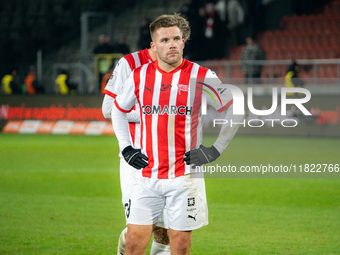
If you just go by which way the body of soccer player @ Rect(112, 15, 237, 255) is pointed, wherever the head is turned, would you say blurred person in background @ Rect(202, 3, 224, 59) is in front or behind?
behind

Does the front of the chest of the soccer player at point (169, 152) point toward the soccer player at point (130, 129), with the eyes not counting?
no

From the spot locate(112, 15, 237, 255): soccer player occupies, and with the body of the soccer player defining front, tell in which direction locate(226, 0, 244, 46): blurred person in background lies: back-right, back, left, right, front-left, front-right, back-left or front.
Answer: back

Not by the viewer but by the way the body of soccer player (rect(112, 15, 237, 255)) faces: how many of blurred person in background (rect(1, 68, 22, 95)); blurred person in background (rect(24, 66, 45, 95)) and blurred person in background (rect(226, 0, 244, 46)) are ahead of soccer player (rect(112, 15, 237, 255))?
0

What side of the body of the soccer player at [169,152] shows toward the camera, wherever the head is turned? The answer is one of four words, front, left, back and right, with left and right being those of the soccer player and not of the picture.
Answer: front

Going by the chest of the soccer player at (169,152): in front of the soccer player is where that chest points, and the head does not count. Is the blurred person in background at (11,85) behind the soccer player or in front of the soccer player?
behind

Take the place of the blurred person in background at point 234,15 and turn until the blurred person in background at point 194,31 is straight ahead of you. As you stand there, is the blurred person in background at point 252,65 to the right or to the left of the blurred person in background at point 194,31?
left

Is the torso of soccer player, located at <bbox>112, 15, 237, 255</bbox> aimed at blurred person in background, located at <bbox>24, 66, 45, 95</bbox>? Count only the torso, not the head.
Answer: no

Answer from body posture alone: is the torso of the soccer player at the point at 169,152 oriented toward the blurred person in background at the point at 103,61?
no

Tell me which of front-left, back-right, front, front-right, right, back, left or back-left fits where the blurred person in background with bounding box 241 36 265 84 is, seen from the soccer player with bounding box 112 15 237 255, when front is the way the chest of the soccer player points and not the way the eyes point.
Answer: back

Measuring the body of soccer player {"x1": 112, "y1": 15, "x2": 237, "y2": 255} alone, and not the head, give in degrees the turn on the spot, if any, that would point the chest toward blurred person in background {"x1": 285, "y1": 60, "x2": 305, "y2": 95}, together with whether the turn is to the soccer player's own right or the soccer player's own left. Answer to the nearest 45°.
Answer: approximately 180°

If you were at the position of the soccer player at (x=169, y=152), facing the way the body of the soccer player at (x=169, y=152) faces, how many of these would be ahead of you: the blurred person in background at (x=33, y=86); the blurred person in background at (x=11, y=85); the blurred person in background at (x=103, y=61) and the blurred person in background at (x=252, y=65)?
0

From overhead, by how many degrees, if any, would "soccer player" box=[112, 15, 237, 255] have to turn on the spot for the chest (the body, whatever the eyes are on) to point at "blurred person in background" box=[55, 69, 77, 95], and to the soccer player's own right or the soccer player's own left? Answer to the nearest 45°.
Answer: approximately 180°

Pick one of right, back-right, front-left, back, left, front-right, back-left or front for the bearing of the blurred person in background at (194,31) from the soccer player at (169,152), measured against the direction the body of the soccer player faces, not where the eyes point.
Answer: back
